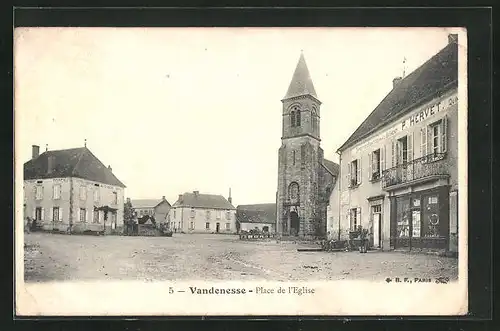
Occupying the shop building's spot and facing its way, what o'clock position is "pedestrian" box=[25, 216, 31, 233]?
The pedestrian is roughly at 1 o'clock from the shop building.

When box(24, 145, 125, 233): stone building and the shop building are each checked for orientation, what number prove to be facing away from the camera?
0

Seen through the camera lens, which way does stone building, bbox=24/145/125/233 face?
facing the viewer and to the right of the viewer

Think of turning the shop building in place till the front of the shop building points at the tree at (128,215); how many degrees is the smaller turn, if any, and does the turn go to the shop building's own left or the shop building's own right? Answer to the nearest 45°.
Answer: approximately 45° to the shop building's own right

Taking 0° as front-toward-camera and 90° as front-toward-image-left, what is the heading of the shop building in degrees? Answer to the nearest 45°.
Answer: approximately 45°
